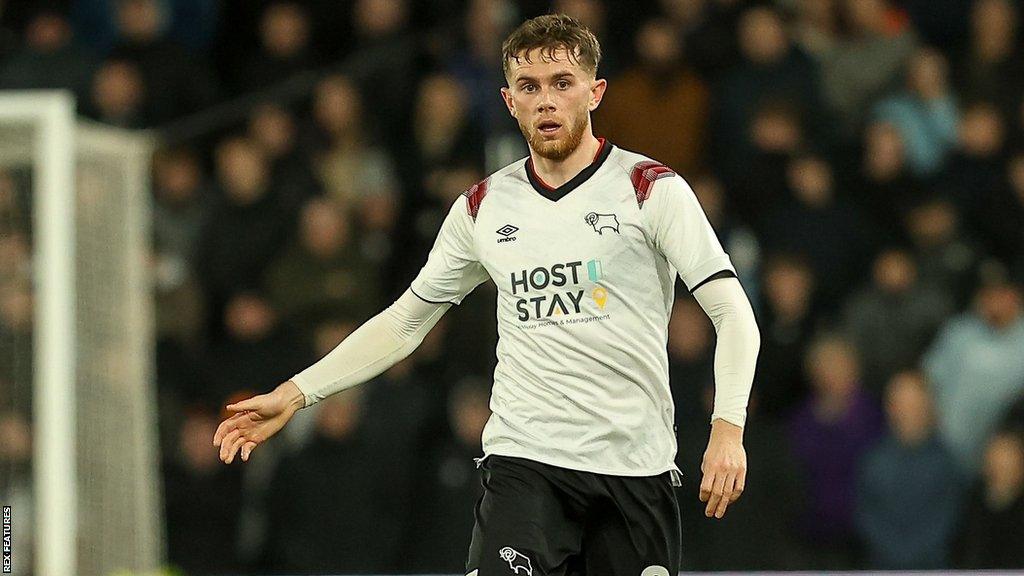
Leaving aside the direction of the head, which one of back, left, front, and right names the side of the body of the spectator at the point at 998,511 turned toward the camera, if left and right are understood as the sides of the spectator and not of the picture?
front

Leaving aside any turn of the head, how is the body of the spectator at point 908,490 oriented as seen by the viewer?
toward the camera

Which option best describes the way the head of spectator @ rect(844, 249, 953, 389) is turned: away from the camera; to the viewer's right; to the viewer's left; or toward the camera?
toward the camera

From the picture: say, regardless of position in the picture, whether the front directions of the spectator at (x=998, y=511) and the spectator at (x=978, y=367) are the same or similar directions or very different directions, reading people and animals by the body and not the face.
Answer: same or similar directions

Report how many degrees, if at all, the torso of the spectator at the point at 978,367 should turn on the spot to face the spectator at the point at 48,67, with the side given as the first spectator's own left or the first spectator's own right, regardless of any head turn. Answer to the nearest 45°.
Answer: approximately 90° to the first spectator's own right

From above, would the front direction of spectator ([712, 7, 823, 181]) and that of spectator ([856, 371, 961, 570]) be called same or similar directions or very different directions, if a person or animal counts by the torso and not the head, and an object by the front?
same or similar directions

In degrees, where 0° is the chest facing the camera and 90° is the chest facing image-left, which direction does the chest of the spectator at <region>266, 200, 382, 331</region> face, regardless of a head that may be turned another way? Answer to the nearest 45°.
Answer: approximately 0°

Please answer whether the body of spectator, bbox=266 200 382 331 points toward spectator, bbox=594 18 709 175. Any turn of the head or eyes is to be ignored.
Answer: no

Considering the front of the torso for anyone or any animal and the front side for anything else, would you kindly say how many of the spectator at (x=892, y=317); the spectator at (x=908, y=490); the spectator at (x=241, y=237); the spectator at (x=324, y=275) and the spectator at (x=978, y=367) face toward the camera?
5

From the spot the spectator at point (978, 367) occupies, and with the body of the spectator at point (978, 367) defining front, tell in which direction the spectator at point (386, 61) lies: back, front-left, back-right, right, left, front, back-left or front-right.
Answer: right

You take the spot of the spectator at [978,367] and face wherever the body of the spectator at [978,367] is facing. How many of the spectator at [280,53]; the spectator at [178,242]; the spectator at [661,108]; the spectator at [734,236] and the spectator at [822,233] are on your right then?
5

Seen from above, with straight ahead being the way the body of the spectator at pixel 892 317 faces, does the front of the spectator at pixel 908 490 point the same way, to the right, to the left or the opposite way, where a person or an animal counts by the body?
the same way

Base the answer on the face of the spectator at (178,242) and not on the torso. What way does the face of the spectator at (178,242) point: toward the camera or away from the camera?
toward the camera

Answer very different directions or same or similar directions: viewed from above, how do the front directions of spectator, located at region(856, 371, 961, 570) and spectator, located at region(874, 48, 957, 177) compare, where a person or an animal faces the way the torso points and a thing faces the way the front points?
same or similar directions

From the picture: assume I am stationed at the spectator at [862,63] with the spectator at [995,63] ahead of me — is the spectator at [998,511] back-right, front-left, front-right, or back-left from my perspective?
front-right

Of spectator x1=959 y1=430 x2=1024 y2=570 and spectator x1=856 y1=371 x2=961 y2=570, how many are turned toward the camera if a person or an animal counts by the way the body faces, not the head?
2
